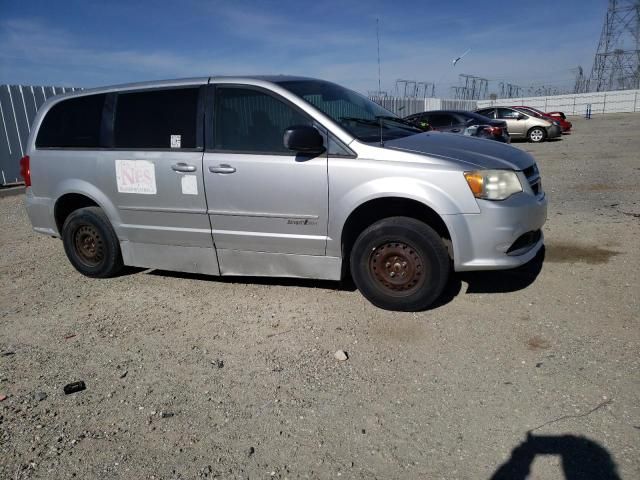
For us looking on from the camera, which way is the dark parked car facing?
facing away from the viewer and to the left of the viewer

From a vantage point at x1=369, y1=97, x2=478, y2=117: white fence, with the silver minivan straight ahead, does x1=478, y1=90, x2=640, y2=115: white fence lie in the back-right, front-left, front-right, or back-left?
back-left

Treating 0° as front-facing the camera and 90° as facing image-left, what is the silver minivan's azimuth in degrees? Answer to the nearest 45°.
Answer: approximately 315°

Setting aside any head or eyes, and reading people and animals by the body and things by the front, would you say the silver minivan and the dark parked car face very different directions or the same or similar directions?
very different directions
